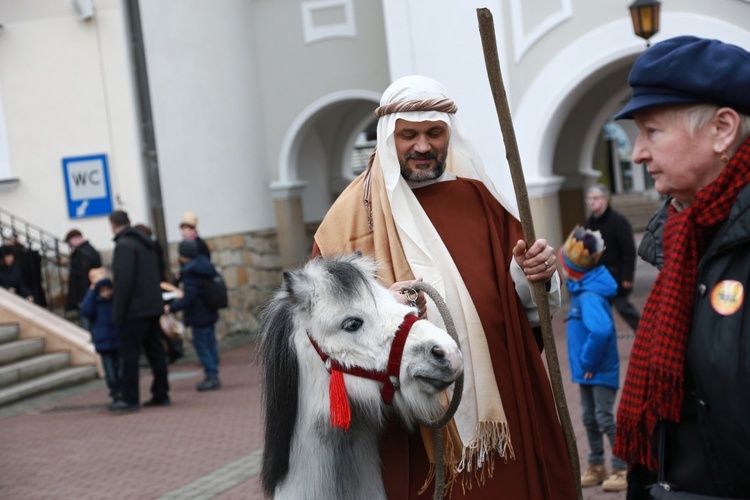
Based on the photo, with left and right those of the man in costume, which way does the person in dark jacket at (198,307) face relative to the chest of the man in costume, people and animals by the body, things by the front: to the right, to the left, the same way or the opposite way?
to the right

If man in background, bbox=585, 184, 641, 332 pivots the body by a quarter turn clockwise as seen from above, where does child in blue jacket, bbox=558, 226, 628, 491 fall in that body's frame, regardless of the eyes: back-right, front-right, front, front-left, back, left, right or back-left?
back-left

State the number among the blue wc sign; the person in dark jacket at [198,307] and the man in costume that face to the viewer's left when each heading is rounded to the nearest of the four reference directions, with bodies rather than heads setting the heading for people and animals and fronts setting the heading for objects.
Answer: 1

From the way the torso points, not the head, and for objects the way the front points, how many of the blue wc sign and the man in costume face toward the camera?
2

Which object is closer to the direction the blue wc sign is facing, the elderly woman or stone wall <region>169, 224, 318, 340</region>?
the elderly woman

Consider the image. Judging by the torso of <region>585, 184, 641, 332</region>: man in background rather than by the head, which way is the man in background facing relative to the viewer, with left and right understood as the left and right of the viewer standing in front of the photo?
facing the viewer and to the left of the viewer

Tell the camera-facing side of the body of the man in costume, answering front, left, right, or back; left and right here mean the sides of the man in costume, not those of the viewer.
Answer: front

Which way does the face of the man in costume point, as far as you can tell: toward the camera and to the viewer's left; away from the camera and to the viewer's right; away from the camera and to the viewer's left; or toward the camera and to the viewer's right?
toward the camera and to the viewer's left

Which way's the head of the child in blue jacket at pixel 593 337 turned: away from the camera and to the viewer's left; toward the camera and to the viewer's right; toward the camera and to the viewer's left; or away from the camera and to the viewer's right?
away from the camera and to the viewer's left

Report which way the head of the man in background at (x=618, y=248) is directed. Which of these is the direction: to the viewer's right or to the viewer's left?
to the viewer's left

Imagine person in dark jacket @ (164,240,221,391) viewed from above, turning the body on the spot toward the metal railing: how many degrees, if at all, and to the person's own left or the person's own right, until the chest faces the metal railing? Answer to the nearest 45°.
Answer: approximately 45° to the person's own right

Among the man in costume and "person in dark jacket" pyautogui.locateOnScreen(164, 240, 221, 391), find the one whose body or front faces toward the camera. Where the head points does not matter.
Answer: the man in costume

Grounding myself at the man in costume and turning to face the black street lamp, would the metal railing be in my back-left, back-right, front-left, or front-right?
front-left

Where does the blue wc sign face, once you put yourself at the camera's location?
facing the viewer

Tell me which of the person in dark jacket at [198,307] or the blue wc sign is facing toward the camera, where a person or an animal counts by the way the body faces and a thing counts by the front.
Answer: the blue wc sign

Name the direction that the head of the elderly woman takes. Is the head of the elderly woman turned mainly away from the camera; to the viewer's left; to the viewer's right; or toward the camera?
to the viewer's left

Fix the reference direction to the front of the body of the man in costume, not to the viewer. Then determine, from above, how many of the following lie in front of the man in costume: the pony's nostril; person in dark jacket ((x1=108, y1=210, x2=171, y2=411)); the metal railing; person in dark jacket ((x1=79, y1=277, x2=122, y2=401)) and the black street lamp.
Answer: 1

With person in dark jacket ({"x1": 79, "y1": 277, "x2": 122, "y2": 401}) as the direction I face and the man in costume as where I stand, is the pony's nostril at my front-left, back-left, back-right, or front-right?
back-left

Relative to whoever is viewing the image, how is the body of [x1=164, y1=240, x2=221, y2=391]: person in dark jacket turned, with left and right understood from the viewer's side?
facing to the left of the viewer

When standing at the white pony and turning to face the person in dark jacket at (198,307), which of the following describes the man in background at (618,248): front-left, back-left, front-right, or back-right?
front-right
